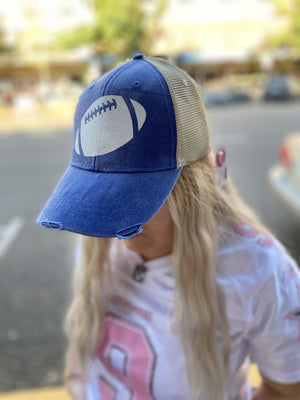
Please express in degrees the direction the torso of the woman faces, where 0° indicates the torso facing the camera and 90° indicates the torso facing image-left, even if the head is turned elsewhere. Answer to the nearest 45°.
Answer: approximately 45°

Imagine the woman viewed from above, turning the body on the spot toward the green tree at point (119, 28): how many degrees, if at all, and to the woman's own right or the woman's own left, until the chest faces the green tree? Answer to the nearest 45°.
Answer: approximately 135° to the woman's own right

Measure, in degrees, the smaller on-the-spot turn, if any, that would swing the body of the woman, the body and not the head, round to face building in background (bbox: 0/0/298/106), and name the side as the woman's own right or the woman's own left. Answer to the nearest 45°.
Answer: approximately 135° to the woman's own right

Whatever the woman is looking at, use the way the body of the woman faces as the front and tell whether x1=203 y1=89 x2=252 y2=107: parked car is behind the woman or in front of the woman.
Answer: behind

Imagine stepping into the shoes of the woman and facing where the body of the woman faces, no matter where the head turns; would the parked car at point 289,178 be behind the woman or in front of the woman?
behind

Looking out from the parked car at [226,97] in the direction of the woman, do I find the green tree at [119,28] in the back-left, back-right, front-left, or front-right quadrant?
back-right
